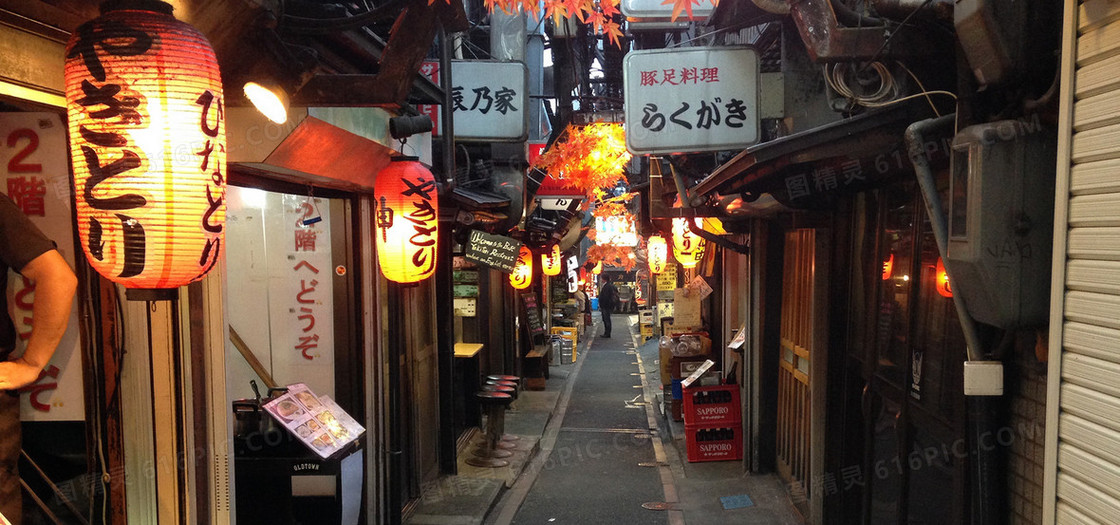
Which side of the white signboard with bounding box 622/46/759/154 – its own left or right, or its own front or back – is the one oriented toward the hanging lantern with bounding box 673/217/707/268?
back

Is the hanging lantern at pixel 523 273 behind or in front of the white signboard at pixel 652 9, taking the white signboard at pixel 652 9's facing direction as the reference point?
behind

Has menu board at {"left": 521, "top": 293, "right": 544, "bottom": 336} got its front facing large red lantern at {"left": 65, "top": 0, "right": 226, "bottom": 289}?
yes

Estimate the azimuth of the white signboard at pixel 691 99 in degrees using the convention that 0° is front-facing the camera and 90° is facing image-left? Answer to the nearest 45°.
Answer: approximately 0°

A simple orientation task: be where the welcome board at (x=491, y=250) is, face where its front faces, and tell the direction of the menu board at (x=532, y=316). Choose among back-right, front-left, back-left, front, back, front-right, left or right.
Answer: back

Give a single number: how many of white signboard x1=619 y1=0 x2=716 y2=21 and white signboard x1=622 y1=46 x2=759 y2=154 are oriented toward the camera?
2
